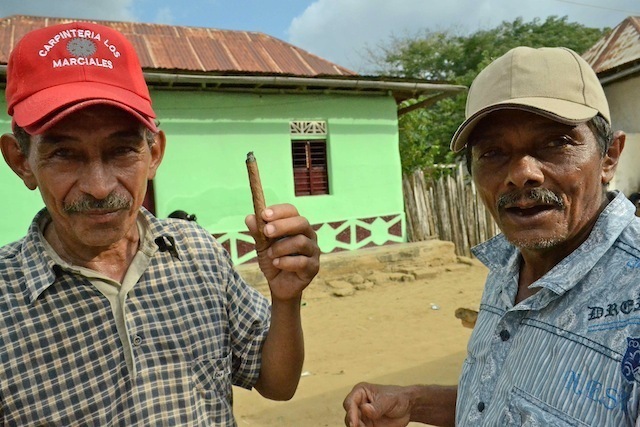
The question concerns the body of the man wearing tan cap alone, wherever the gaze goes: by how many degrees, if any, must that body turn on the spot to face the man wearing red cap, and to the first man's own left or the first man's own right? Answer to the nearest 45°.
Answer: approximately 45° to the first man's own right

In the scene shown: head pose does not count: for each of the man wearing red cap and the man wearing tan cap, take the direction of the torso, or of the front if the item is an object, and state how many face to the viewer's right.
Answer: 0

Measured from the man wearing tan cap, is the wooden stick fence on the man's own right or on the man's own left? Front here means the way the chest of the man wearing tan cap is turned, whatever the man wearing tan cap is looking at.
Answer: on the man's own right

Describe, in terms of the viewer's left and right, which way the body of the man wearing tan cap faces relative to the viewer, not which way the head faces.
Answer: facing the viewer and to the left of the viewer

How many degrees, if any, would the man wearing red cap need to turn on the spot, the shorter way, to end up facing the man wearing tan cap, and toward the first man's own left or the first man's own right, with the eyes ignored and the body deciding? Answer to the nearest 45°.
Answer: approximately 90° to the first man's own left

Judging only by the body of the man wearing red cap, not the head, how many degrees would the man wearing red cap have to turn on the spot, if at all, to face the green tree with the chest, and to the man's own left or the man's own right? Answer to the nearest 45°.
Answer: approximately 135° to the man's own left

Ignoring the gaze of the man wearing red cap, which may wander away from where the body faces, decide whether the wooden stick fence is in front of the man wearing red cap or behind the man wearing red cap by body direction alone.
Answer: behind

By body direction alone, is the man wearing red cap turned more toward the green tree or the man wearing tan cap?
the man wearing tan cap

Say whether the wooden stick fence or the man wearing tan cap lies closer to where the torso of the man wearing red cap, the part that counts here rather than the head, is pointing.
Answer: the man wearing tan cap

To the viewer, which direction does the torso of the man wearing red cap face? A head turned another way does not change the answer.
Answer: toward the camera

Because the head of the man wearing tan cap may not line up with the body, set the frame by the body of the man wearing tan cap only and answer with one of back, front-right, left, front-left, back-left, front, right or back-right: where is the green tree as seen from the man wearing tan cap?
back-right

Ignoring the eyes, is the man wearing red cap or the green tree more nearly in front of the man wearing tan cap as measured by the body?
the man wearing red cap
